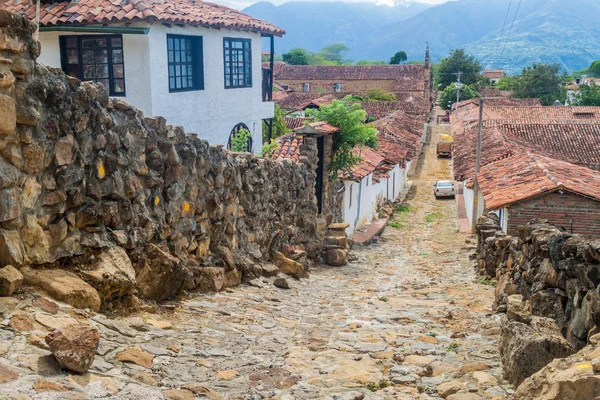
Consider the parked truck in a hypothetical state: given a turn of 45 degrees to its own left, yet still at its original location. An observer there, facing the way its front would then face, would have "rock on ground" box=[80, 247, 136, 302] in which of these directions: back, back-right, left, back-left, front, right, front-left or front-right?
back-left

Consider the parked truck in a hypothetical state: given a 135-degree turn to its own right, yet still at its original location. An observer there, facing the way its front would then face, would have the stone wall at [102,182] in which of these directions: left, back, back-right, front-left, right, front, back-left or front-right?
front-right

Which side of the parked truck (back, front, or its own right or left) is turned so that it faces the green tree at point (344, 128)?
back

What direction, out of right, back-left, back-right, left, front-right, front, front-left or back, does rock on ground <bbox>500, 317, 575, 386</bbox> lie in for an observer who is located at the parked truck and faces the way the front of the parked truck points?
back

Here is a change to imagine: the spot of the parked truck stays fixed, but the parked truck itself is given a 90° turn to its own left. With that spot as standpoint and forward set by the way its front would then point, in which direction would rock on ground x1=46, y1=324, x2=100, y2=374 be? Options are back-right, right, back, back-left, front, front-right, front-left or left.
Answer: left

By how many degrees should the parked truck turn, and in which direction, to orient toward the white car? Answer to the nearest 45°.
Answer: approximately 180°

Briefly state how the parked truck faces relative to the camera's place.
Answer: facing away from the viewer
